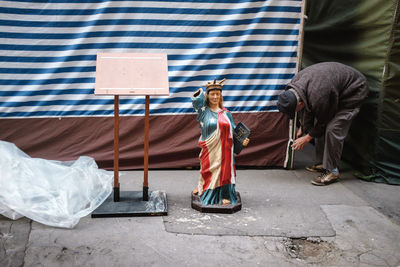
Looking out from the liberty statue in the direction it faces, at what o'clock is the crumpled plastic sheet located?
The crumpled plastic sheet is roughly at 3 o'clock from the liberty statue.

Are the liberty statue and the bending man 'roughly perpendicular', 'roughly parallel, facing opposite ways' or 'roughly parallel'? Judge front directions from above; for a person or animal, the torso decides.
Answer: roughly perpendicular

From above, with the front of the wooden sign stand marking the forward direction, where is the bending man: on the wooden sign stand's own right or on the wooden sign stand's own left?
on the wooden sign stand's own left

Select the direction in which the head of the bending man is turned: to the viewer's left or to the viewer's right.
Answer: to the viewer's left

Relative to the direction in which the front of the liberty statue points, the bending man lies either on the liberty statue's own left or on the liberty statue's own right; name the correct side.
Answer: on the liberty statue's own left

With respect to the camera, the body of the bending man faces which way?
to the viewer's left

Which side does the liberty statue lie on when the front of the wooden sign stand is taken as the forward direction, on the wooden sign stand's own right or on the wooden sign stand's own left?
on the wooden sign stand's own left

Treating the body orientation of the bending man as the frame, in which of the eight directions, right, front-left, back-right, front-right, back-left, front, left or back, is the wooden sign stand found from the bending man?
front-left

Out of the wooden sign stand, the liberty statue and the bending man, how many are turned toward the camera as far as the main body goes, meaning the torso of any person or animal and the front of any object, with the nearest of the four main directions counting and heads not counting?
2

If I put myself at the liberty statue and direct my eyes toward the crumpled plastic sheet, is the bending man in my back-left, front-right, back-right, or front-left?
back-right

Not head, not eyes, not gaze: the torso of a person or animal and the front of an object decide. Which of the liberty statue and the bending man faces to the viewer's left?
the bending man

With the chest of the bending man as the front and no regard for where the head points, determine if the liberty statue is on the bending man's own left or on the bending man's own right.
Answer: on the bending man's own left

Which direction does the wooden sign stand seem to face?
toward the camera

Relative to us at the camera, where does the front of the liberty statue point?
facing the viewer
